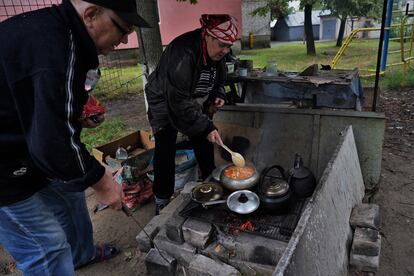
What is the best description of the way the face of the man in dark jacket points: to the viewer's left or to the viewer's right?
to the viewer's right

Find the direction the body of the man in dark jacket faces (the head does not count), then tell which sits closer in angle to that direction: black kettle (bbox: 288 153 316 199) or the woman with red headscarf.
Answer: the black kettle

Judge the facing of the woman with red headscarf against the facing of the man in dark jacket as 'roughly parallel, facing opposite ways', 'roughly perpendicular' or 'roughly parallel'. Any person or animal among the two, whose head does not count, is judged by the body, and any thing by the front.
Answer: roughly perpendicular

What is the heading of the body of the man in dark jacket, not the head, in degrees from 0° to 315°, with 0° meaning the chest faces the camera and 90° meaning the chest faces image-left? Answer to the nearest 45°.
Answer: approximately 270°

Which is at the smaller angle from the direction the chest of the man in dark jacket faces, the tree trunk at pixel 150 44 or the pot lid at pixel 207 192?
the pot lid

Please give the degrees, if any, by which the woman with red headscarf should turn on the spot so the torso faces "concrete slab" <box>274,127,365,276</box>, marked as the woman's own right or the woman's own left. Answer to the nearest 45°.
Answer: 0° — they already face it

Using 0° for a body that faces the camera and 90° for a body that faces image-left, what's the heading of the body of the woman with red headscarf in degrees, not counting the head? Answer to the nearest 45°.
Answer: approximately 315°
